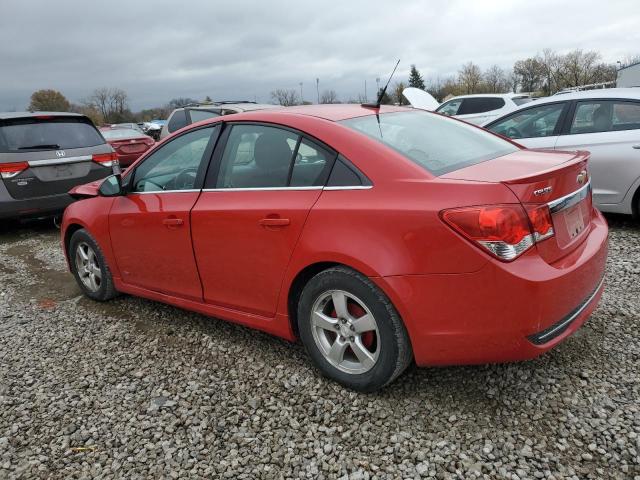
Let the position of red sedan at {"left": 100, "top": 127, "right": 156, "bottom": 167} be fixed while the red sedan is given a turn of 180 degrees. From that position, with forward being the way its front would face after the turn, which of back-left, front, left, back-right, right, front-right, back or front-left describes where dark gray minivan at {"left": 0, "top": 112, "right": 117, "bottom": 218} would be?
front-right

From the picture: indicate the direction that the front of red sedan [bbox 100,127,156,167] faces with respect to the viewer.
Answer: facing away from the viewer and to the left of the viewer

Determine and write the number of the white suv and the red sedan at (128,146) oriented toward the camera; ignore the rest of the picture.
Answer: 0

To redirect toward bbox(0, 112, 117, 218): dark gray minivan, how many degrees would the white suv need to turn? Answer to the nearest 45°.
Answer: approximately 90° to its left

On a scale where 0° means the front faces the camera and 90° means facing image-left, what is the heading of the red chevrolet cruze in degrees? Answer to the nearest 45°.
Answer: approximately 135°

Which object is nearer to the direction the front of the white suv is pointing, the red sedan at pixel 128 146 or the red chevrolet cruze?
the red sedan

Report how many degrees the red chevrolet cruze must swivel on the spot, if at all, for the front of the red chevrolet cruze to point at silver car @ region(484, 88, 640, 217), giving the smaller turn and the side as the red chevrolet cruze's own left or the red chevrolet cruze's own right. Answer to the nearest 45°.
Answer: approximately 90° to the red chevrolet cruze's own right

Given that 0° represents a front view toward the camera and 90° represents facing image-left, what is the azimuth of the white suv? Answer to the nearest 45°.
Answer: approximately 135°

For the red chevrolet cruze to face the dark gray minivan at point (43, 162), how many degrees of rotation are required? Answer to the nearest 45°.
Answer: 0° — it already faces it

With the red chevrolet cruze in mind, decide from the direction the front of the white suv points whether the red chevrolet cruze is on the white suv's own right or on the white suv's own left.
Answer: on the white suv's own left

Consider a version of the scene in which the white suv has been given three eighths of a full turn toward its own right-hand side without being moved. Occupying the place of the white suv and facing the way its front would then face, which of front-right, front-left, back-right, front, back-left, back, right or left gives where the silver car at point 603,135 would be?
right
